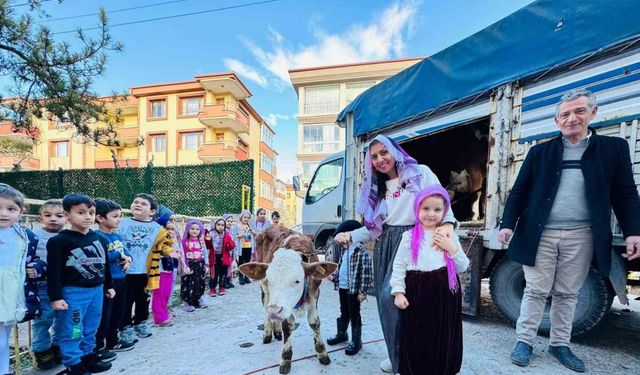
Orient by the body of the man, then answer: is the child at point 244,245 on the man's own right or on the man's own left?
on the man's own right

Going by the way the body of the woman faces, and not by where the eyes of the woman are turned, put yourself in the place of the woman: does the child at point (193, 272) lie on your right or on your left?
on your right

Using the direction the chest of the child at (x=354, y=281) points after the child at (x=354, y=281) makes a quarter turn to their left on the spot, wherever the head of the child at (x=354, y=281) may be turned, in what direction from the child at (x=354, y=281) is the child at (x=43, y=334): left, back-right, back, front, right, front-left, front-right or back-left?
back-right

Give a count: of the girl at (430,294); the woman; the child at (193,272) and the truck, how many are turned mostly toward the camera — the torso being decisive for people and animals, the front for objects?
3

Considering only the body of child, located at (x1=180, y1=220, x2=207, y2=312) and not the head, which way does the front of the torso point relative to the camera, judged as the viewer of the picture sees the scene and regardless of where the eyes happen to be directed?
toward the camera

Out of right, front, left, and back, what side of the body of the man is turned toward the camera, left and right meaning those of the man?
front

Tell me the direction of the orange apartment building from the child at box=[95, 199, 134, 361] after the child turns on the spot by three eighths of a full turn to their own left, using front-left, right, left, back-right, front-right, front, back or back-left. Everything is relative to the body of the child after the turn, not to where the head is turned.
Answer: front
